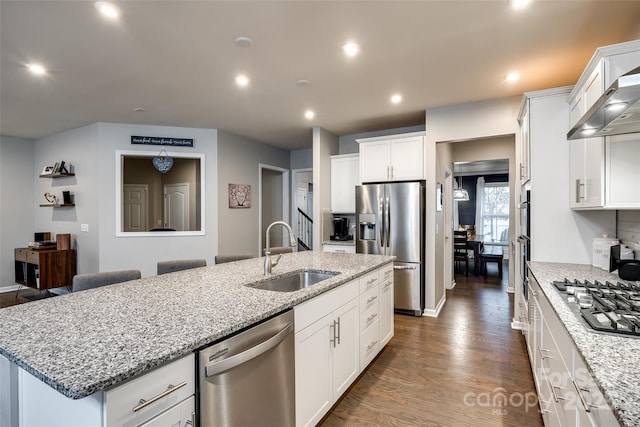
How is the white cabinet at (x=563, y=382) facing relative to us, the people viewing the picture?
facing to the left of the viewer

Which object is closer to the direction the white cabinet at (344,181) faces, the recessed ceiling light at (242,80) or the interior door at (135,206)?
the recessed ceiling light

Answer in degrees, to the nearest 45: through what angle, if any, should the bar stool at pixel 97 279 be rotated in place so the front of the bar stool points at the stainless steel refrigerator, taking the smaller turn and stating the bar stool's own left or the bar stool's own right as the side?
approximately 45° to the bar stool's own left

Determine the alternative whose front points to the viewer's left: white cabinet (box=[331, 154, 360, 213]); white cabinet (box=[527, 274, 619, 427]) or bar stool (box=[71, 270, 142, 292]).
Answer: white cabinet (box=[527, 274, 619, 427])

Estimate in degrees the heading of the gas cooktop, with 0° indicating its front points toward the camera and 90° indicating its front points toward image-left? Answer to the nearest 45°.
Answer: approximately 90°

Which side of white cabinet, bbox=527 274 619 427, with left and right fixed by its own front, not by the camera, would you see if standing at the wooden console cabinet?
front

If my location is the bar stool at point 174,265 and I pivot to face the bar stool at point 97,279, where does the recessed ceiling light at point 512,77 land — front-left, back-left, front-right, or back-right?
back-left

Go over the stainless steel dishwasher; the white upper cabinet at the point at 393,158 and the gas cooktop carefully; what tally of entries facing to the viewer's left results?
1

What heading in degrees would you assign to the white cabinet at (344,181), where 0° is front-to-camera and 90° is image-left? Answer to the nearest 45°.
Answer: approximately 0°

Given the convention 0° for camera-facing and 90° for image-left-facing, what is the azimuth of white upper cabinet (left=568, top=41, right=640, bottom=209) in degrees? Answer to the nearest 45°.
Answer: approximately 90°

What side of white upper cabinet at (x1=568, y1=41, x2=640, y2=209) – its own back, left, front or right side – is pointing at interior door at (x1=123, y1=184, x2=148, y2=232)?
front

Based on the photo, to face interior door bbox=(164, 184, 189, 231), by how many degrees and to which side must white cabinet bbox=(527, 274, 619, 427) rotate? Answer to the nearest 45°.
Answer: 0° — it already faces it

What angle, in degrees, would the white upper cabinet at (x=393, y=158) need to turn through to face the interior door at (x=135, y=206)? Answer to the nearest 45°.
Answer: approximately 90° to its right
